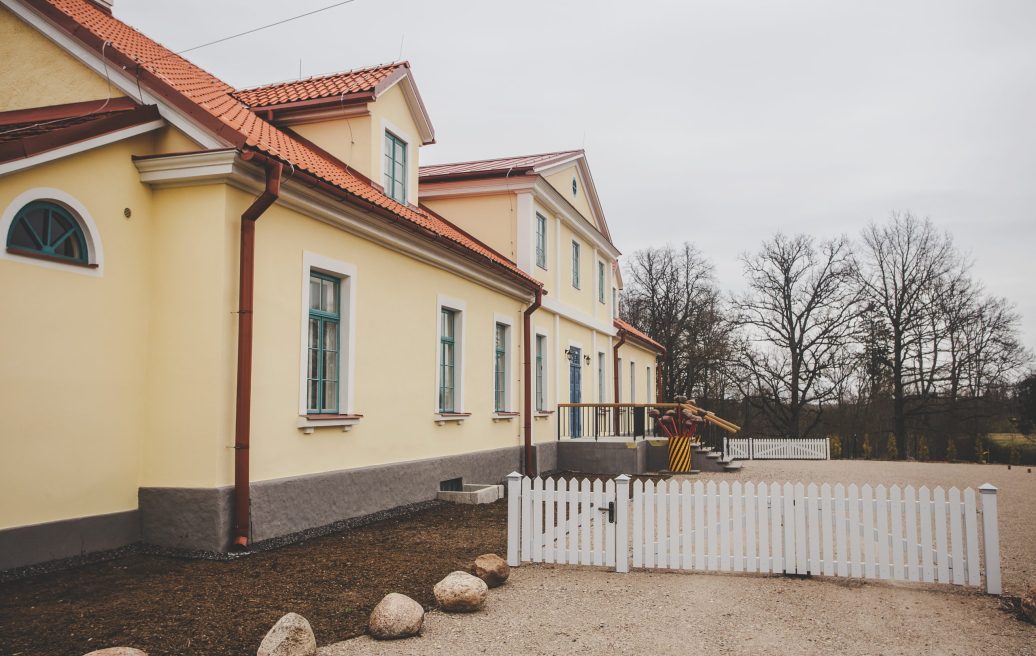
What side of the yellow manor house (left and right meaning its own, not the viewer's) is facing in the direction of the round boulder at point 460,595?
front

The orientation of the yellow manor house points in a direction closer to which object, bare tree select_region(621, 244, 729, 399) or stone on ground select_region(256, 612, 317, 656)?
the stone on ground

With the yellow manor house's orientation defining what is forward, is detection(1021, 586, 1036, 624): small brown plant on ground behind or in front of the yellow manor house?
in front

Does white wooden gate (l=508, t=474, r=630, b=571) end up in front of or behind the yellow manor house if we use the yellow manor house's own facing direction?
in front

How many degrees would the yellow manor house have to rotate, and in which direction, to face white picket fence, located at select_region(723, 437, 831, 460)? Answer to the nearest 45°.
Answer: approximately 90° to its left

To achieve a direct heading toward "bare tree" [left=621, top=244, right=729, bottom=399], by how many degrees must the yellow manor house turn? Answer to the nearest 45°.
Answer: approximately 90° to its left

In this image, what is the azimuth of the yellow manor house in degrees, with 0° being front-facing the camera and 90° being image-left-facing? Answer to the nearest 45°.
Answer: approximately 315°

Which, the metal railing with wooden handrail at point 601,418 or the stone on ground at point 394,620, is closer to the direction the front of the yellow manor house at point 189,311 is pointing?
the stone on ground

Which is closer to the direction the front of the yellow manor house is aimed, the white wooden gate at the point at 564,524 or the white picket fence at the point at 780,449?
the white wooden gate
